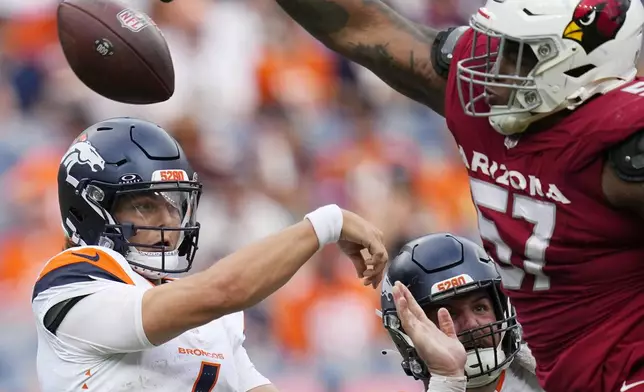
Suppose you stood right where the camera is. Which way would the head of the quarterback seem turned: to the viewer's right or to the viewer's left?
to the viewer's right

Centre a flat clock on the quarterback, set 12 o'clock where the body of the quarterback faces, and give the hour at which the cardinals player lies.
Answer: The cardinals player is roughly at 11 o'clock from the quarterback.

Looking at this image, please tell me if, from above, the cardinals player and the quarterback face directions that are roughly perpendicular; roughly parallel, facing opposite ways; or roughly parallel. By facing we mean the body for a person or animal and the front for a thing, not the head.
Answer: roughly perpendicular

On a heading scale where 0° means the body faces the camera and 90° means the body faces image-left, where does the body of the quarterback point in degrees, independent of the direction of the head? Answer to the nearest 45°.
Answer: approximately 315°

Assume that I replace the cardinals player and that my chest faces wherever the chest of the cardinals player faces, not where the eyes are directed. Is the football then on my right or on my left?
on my right

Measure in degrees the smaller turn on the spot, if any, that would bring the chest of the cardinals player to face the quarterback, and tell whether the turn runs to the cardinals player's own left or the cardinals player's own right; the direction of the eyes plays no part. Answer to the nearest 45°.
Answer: approximately 45° to the cardinals player's own right

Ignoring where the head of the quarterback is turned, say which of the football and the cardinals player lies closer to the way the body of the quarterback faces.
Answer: the cardinals player
